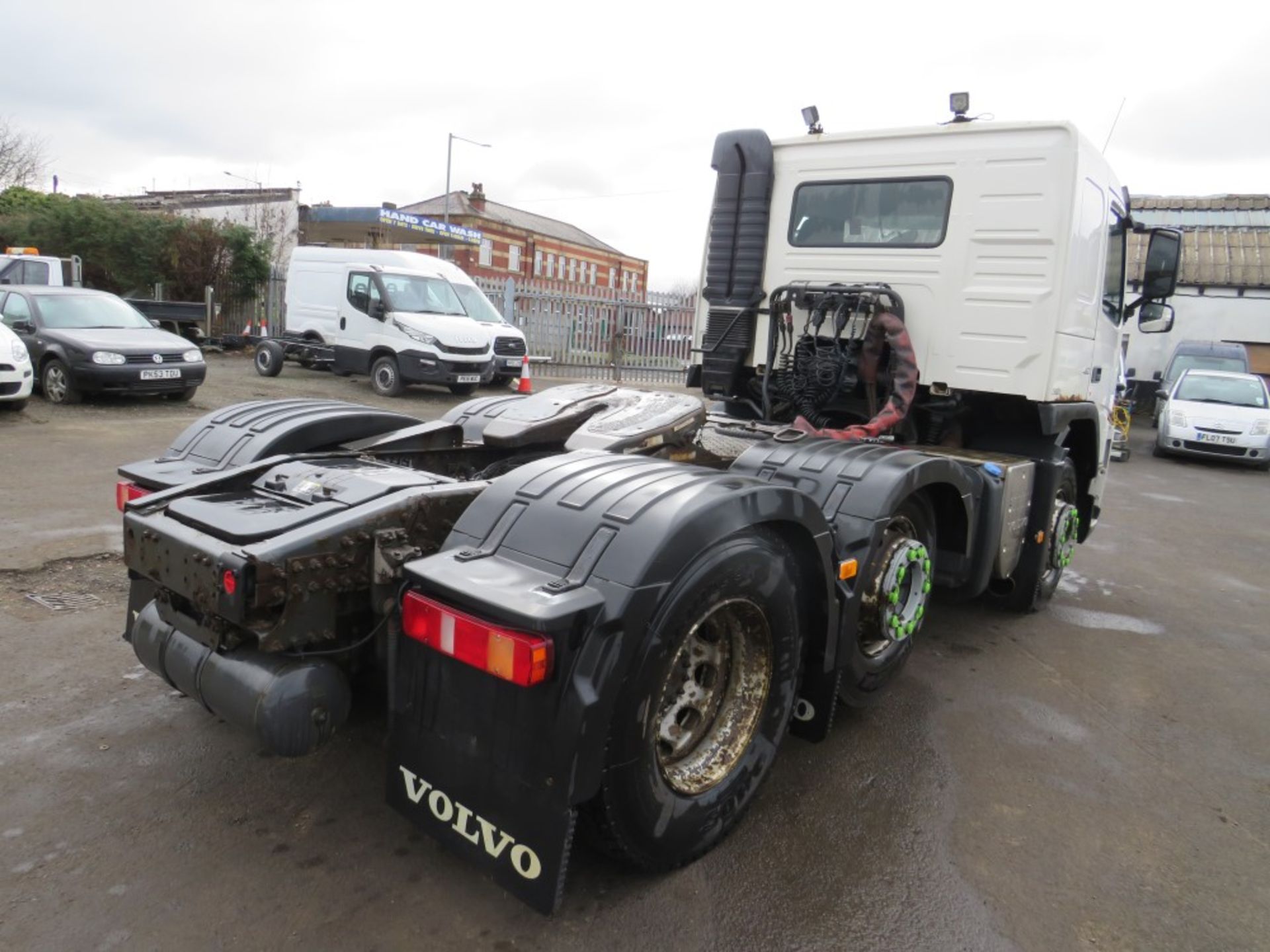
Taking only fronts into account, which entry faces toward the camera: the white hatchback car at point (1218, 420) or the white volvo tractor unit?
the white hatchback car

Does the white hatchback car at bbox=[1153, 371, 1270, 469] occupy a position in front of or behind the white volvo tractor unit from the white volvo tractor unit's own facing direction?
in front

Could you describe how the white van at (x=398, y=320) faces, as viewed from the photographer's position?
facing the viewer and to the right of the viewer

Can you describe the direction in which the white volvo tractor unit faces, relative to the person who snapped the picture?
facing away from the viewer and to the right of the viewer

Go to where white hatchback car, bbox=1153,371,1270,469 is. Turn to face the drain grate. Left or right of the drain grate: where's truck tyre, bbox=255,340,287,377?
right

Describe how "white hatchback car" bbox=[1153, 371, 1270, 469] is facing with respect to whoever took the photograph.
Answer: facing the viewer

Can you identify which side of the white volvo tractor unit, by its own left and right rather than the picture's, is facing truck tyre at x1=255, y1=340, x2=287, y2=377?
left

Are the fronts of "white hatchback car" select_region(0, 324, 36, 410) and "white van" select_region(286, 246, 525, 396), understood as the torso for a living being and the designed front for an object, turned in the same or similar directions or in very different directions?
same or similar directions

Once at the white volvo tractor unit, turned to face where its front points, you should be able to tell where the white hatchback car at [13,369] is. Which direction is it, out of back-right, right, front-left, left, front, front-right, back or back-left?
left

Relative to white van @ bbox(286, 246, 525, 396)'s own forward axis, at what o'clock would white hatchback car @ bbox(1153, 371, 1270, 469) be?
The white hatchback car is roughly at 11 o'clock from the white van.

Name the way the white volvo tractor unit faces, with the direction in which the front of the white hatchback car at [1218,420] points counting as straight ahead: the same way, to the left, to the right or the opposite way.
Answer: the opposite way

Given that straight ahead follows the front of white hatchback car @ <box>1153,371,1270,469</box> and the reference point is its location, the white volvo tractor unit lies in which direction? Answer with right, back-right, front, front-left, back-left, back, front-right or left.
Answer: front
